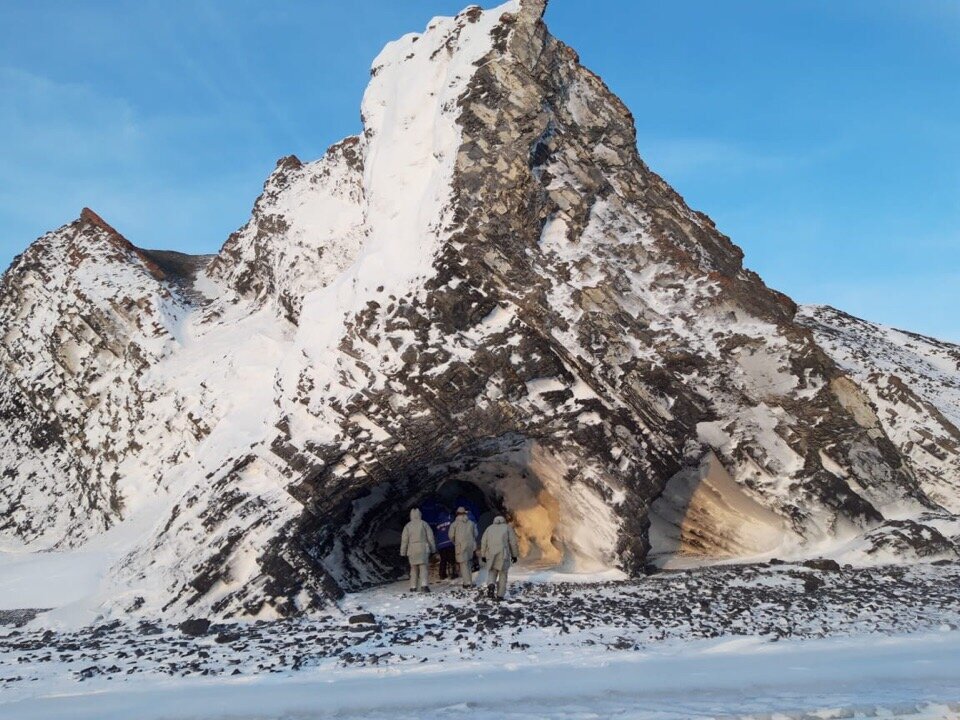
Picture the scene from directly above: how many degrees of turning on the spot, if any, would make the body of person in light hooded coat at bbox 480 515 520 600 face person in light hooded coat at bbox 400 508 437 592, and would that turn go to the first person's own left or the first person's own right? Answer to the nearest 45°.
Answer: approximately 45° to the first person's own left

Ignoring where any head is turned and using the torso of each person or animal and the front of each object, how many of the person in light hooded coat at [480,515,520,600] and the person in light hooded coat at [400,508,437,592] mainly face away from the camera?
2

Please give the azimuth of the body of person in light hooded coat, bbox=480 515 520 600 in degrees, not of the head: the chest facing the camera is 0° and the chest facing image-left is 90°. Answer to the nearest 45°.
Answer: approximately 180°

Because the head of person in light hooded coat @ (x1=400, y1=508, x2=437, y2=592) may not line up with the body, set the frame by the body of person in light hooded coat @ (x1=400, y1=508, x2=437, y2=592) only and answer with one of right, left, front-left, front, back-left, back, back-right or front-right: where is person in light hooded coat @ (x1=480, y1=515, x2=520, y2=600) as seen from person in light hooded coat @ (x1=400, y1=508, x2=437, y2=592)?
back-right

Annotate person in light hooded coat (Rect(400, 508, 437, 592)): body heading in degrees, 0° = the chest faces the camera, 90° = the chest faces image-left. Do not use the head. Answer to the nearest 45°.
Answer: approximately 180°

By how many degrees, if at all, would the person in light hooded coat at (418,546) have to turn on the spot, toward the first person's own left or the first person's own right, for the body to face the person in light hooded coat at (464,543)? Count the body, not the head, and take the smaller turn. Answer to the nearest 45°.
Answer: approximately 90° to the first person's own right
